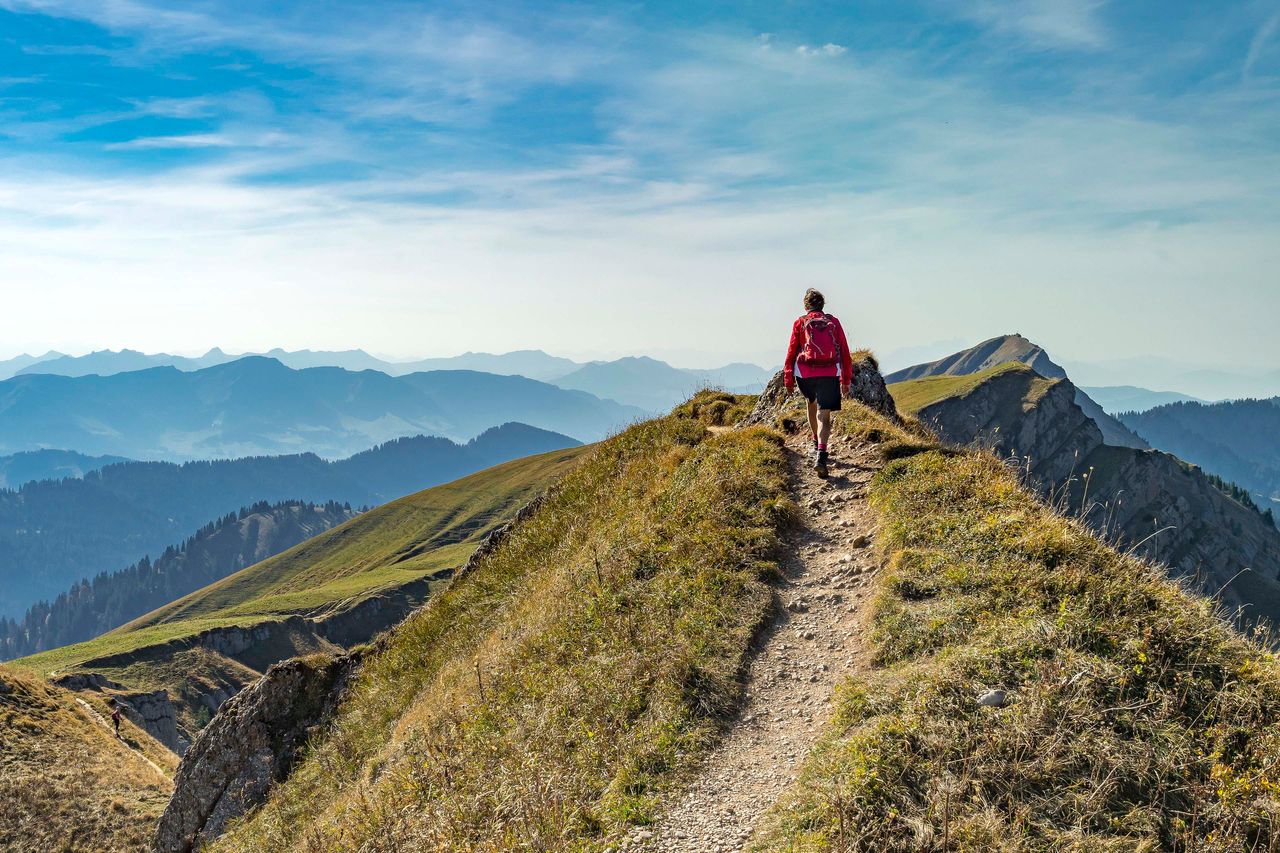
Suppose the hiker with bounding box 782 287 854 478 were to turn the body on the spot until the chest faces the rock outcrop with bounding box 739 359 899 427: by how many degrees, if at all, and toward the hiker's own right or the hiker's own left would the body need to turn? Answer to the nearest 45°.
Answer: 0° — they already face it

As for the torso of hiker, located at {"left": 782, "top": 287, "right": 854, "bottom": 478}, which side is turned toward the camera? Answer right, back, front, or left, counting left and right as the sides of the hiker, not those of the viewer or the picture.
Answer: back
